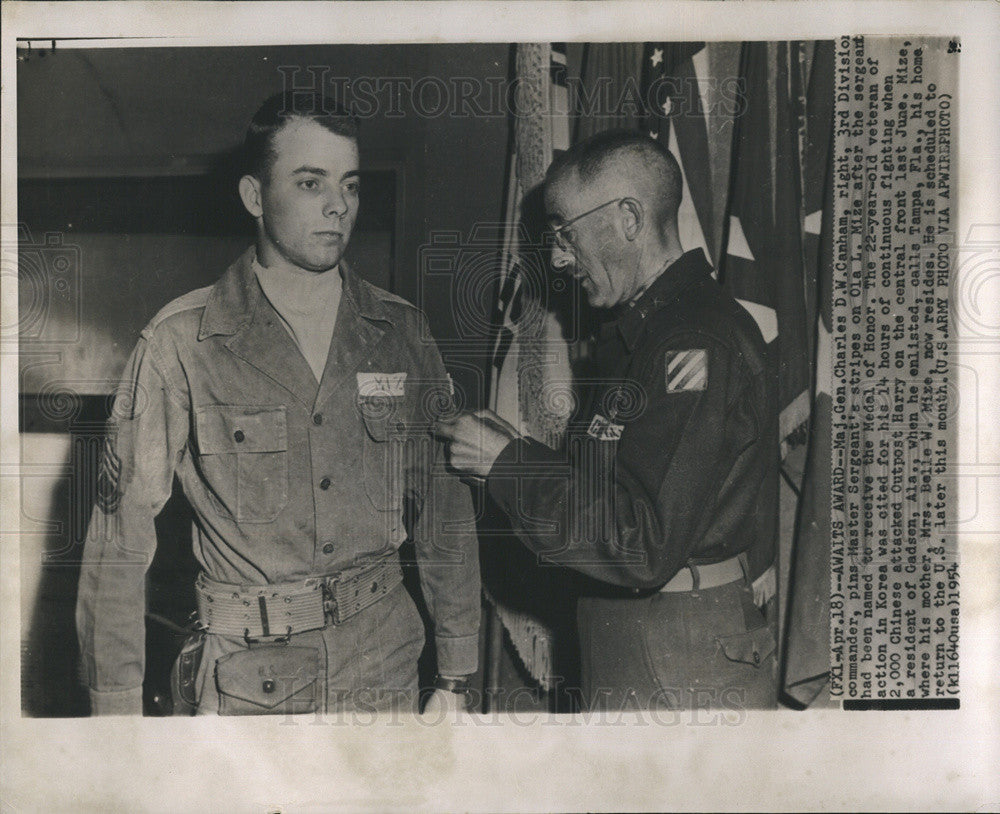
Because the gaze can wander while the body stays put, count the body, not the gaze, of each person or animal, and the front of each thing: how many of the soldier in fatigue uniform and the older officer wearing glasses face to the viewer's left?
1

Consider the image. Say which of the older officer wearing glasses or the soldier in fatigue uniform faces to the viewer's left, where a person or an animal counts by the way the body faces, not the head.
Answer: the older officer wearing glasses

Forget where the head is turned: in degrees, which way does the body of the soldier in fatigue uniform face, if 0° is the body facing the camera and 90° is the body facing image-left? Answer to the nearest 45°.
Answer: approximately 315°

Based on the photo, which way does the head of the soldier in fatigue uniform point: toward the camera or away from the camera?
toward the camera

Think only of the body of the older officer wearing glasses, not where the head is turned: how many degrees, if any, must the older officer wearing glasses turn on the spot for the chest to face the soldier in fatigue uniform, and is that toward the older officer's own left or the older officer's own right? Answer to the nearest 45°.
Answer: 0° — they already face them

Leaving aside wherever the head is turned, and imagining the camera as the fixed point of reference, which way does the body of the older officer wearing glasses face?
to the viewer's left

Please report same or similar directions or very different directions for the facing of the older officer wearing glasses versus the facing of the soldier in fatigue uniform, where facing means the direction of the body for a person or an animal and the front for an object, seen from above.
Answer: very different directions

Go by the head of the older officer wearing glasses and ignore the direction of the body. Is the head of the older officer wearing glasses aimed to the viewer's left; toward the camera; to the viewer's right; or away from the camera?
to the viewer's left

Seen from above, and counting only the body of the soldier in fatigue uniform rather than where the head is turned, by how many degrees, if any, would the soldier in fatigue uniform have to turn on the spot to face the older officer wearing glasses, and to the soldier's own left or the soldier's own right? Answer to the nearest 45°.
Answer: approximately 45° to the soldier's own left
